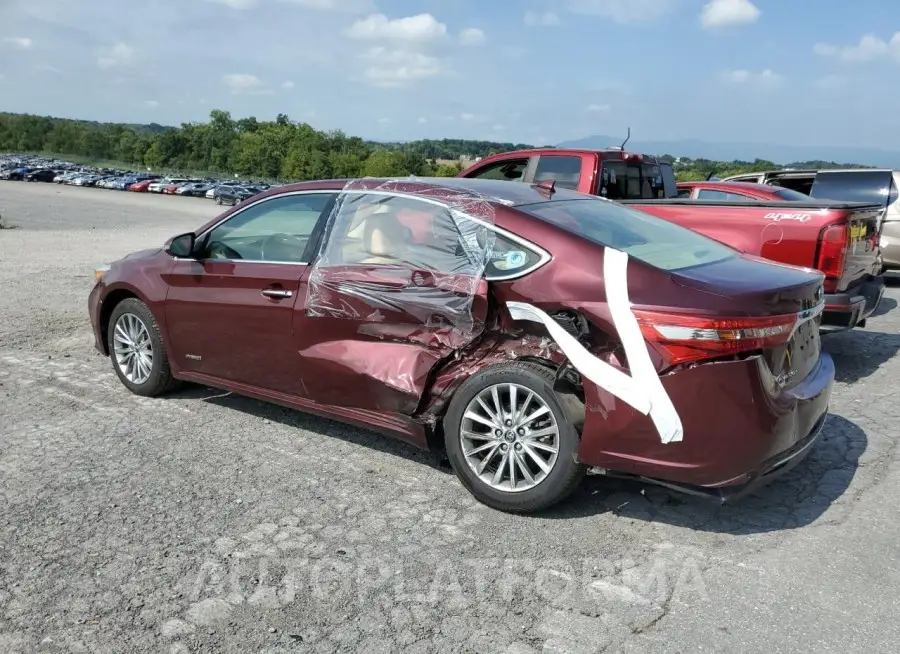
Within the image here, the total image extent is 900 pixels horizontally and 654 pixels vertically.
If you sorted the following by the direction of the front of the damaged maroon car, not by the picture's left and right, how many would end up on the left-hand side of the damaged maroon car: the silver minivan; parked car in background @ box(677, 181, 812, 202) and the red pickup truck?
0

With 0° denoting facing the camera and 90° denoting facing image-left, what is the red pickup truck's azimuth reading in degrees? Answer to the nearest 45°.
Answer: approximately 135°

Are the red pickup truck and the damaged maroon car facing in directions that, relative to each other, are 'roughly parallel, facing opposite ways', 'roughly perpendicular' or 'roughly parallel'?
roughly parallel

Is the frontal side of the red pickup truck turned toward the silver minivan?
no

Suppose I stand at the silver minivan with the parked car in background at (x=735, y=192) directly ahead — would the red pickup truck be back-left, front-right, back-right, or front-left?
front-left

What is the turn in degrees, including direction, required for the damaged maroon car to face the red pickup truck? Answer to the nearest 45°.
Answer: approximately 90° to its right

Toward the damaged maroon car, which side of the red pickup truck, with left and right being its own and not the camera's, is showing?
left

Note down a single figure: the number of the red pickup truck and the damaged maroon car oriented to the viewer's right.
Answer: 0

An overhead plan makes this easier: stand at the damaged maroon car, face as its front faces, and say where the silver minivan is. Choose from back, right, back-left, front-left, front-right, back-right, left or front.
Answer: right

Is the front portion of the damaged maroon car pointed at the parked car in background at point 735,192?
no

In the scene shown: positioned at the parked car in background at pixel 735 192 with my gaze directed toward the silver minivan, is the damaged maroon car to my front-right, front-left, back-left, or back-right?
back-right

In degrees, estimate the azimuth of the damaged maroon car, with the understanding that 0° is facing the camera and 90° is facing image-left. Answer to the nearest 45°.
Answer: approximately 135°
